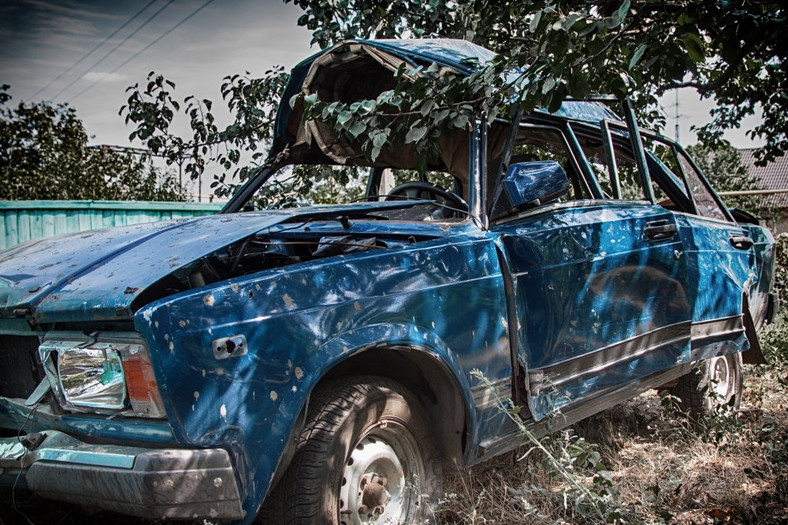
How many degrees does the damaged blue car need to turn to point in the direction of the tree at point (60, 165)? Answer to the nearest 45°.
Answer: approximately 90° to its right

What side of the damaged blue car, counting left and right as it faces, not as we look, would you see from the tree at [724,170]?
back

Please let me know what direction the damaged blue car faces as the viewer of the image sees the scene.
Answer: facing the viewer and to the left of the viewer

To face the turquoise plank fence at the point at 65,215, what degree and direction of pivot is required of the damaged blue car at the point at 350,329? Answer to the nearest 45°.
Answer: approximately 90° to its right
